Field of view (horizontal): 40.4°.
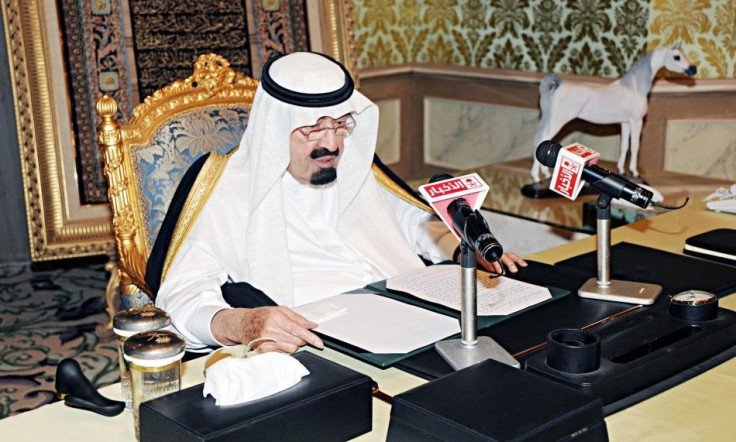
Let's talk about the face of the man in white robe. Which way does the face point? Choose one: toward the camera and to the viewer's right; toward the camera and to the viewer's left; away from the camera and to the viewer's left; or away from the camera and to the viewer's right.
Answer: toward the camera and to the viewer's right

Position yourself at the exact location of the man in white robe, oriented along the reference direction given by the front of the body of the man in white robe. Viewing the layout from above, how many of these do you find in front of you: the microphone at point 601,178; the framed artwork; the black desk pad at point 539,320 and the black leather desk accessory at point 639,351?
3

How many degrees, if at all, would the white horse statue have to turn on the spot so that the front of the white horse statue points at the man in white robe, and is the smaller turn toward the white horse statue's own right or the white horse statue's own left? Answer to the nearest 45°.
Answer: approximately 135° to the white horse statue's own right

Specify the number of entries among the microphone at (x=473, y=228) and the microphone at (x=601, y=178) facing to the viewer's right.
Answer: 0

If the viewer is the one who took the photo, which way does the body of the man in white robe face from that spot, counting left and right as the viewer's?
facing the viewer and to the right of the viewer

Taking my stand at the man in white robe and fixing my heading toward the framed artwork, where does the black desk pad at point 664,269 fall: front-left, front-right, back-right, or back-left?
back-right

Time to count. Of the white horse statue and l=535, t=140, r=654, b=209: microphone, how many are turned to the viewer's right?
1

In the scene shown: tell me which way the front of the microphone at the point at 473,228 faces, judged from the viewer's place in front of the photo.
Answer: facing away from the viewer and to the left of the viewer

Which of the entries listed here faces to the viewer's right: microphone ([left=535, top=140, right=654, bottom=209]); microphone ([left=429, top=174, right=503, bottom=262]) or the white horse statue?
the white horse statue

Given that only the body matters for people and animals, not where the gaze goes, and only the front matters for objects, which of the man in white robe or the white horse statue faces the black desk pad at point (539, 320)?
the man in white robe

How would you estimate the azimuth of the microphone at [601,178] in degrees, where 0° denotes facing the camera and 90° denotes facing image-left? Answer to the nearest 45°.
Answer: approximately 90°

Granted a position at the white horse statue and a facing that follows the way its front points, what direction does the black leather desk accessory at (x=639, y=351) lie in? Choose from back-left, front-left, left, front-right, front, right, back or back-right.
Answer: right

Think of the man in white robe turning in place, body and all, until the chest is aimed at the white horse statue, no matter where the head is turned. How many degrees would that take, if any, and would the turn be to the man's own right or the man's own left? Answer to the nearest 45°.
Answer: approximately 90° to the man's own left

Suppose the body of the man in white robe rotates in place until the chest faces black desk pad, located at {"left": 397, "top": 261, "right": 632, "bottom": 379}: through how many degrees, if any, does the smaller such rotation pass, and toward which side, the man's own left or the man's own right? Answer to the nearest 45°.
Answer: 0° — they already face it

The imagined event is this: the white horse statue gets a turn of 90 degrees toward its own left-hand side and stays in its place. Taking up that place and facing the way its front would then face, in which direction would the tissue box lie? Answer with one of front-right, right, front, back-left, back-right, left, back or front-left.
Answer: back

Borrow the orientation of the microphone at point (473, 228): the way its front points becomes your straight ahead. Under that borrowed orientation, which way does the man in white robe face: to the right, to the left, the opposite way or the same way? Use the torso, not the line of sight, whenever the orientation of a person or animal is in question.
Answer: the opposite way

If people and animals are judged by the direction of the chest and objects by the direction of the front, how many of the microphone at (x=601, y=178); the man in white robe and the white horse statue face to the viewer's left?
1

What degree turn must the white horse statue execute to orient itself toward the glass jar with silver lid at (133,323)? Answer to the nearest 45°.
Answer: approximately 90° to its right

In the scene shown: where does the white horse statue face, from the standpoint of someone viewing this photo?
facing to the right of the viewer
